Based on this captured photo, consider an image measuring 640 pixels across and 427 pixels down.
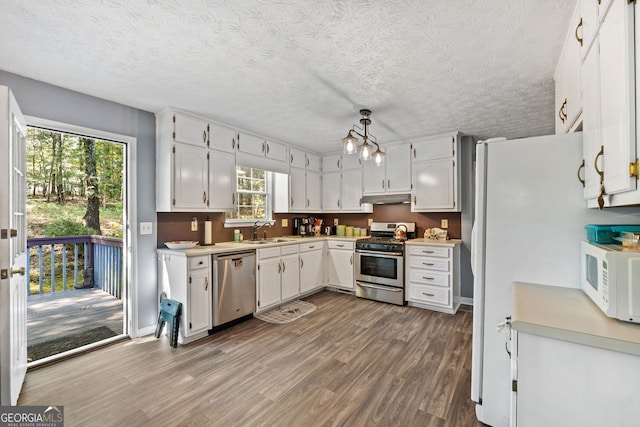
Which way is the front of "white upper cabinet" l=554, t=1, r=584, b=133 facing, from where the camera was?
facing to the left of the viewer

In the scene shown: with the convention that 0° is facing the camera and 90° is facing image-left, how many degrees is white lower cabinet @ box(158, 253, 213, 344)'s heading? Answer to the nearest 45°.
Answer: approximately 315°

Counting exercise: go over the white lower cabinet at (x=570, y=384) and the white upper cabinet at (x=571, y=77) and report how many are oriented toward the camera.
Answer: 0

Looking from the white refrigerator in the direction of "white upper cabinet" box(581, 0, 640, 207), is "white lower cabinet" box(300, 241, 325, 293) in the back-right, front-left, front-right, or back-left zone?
back-right

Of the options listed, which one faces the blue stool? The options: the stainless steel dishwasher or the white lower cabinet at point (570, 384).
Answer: the white lower cabinet

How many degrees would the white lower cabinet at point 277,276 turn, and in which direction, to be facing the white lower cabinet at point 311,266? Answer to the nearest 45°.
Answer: approximately 90° to its left

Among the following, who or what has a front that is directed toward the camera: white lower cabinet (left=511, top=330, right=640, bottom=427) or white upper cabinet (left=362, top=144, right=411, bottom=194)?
the white upper cabinet

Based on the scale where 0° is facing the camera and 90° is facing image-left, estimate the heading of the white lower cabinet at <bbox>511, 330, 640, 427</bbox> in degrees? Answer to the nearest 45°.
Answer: approximately 90°

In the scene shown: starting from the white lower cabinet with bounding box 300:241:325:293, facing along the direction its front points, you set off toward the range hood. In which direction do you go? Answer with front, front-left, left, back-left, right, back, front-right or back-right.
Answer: front-left

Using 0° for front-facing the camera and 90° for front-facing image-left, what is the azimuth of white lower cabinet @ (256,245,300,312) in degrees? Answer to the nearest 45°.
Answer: approximately 315°

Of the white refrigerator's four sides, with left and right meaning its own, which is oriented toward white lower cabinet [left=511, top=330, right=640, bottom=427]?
left

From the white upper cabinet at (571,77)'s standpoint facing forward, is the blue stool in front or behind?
in front

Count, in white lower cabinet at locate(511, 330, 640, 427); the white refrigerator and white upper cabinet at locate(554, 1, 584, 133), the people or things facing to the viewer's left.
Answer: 3

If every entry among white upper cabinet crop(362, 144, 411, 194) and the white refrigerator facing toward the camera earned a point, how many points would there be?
1

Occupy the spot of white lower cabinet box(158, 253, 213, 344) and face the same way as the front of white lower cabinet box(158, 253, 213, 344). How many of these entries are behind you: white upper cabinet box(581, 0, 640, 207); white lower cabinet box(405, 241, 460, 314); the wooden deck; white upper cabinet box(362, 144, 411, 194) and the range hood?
1

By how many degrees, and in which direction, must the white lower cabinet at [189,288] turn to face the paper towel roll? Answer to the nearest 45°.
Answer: approximately 135° to its left

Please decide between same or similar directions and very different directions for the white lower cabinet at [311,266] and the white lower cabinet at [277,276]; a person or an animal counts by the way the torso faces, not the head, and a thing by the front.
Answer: same or similar directions

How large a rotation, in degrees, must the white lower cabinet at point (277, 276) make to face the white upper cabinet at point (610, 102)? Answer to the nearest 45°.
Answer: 0° — it already faces it

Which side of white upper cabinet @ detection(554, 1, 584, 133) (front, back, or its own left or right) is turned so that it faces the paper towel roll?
front
